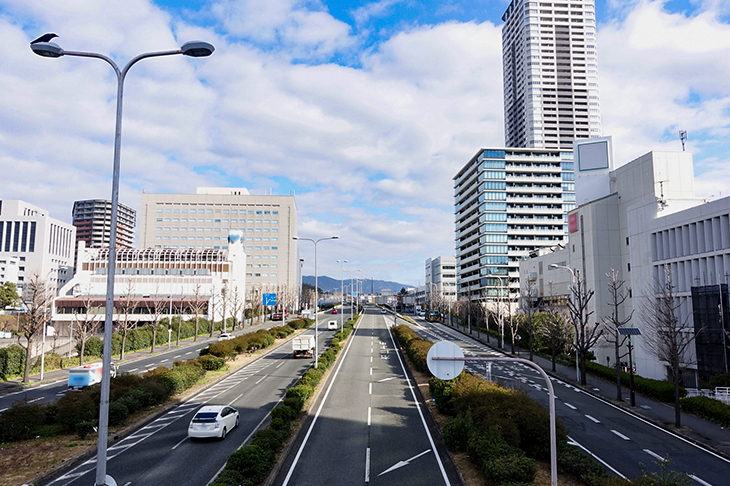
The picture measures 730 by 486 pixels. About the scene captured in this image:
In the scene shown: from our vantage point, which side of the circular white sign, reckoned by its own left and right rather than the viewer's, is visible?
back

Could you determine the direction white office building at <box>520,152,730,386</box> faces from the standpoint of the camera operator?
facing the viewer and to the left of the viewer

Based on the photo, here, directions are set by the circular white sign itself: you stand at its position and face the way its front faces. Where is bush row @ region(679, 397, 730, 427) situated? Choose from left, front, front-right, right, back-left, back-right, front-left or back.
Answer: front-right

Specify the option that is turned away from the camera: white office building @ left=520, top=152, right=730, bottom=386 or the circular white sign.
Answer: the circular white sign

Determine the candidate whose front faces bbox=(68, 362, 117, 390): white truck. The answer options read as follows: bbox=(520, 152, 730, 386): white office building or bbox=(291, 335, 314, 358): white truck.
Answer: the white office building

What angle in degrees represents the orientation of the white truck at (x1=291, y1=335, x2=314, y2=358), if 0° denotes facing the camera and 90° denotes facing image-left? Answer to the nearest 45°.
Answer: approximately 180°

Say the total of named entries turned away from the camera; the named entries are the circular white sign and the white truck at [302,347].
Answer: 2

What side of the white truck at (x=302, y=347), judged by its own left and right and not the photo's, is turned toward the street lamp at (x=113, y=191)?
back

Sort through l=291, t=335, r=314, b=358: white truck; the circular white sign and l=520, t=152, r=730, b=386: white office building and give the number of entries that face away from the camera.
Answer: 2

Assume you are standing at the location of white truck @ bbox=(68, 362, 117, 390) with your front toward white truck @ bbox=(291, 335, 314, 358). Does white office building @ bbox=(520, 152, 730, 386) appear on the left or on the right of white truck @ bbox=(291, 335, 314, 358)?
right

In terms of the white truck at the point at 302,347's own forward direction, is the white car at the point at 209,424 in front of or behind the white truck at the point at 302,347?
behind
